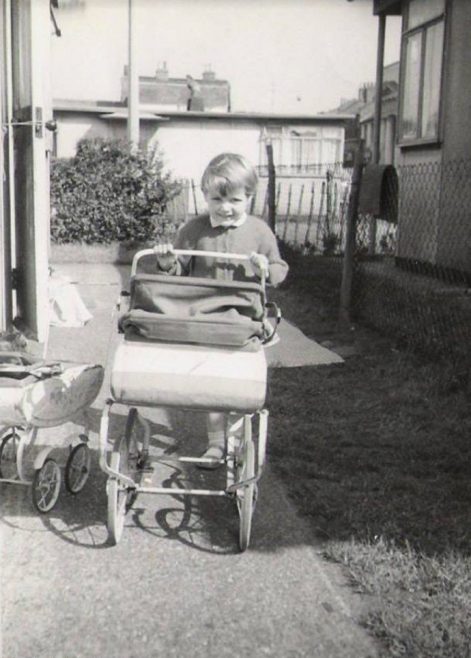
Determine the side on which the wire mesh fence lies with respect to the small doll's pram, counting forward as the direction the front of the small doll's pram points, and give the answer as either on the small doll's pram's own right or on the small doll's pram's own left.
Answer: on the small doll's pram's own left

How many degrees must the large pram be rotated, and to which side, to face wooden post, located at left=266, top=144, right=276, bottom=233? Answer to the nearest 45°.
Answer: approximately 180°

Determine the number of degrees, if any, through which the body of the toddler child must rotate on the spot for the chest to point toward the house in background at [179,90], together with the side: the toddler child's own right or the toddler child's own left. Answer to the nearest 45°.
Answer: approximately 180°

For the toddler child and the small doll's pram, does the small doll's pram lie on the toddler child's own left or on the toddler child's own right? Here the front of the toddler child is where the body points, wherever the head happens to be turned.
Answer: on the toddler child's own right

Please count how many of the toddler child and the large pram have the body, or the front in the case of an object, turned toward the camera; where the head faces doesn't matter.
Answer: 2

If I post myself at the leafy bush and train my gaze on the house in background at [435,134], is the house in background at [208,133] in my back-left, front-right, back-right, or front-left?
back-left

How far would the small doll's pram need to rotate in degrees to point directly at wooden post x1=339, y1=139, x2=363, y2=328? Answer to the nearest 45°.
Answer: approximately 90° to its left

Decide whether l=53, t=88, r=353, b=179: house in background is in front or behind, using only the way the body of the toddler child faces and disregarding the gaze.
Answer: behind

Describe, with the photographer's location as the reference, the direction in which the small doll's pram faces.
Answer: facing the viewer and to the right of the viewer

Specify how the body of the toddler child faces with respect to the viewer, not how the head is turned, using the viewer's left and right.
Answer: facing the viewer

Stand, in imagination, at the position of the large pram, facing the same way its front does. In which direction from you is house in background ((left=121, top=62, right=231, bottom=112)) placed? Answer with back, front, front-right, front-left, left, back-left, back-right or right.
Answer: back
